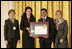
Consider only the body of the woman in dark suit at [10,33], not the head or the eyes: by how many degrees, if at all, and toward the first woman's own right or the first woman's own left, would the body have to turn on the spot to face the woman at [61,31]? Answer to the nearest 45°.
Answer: approximately 90° to the first woman's own left

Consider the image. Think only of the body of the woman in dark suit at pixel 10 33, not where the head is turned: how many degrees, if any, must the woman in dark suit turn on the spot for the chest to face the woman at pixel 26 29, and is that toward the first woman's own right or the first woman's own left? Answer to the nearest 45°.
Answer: approximately 90° to the first woman's own left

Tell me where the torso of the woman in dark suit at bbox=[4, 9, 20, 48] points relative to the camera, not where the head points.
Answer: toward the camera

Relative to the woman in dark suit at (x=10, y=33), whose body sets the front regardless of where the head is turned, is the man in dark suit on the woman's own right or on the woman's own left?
on the woman's own left
